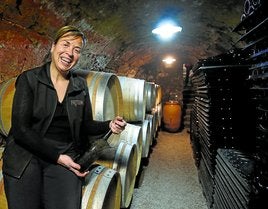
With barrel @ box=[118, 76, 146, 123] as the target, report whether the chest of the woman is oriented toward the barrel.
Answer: no

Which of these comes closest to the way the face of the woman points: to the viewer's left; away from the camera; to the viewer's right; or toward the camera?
toward the camera

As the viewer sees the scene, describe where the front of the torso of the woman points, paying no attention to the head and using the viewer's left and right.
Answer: facing the viewer and to the right of the viewer

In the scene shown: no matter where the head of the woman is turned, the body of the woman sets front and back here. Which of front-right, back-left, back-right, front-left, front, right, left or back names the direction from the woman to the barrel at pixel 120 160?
left

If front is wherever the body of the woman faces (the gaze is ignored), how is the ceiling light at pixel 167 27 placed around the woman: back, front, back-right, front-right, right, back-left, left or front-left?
left

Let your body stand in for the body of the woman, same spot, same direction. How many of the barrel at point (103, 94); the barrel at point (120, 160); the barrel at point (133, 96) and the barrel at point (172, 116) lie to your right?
0

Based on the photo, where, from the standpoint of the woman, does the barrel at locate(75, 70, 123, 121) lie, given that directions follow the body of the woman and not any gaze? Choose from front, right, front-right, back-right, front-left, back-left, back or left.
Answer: left
